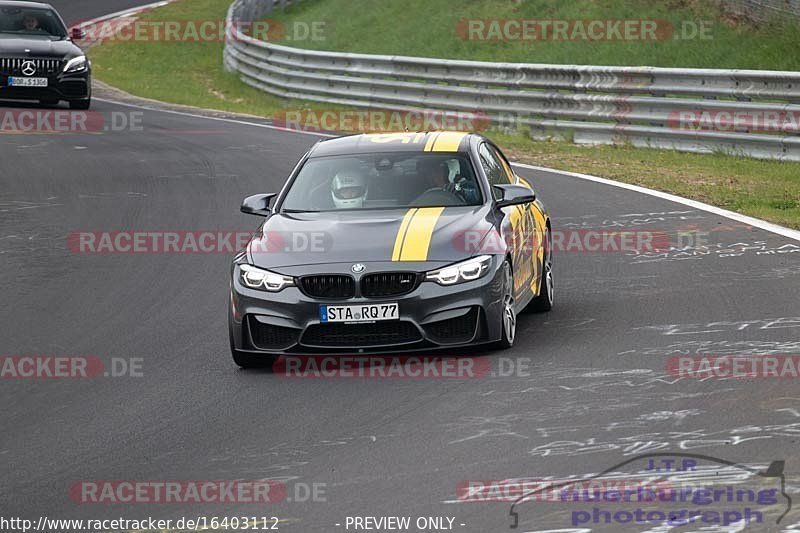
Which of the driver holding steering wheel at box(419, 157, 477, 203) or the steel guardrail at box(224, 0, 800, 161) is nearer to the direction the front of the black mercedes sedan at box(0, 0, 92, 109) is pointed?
the driver holding steering wheel

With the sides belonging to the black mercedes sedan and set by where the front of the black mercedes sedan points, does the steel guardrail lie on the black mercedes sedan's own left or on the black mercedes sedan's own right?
on the black mercedes sedan's own left

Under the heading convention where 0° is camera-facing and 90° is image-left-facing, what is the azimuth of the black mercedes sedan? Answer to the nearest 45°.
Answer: approximately 0°

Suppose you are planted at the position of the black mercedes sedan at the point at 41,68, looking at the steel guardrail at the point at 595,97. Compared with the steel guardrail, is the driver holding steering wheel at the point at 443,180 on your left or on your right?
right

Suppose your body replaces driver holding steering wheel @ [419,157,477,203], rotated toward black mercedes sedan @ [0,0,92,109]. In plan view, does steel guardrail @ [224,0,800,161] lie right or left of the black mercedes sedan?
right

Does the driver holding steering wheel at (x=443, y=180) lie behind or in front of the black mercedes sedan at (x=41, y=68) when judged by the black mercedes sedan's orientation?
in front
